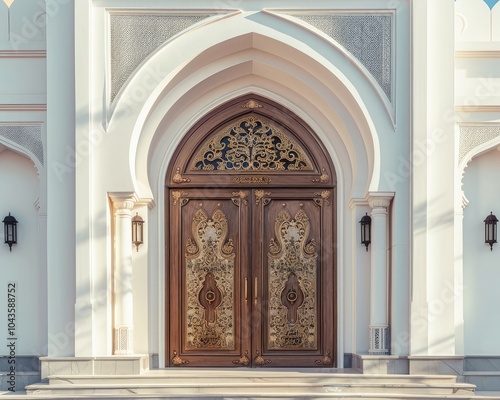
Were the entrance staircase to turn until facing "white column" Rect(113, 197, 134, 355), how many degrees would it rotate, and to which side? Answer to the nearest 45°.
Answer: approximately 135° to its right

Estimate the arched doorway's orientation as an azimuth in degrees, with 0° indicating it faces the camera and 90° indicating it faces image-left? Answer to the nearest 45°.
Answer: approximately 0°

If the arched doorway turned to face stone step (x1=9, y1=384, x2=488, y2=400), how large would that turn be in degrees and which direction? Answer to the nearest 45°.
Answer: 0° — it already faces it

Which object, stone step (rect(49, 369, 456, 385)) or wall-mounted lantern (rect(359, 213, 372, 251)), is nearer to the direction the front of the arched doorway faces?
the stone step

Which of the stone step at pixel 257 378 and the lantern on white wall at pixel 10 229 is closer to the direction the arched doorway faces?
the stone step

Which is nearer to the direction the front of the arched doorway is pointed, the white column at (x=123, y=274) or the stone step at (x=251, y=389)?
the stone step

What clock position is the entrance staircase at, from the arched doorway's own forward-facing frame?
The entrance staircase is roughly at 12 o'clock from the arched doorway.

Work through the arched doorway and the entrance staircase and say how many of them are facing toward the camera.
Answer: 2

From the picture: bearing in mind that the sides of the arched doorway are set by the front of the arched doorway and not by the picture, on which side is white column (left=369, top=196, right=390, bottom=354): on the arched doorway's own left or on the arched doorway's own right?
on the arched doorway's own left

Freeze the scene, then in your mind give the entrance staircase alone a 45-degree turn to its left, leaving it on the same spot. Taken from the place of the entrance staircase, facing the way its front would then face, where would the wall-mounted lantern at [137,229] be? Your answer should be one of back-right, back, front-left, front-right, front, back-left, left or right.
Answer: back

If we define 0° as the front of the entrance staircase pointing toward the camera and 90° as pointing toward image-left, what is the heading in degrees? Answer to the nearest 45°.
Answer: approximately 0°

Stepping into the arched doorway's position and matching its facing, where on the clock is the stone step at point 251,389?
The stone step is roughly at 12 o'clock from the arched doorway.

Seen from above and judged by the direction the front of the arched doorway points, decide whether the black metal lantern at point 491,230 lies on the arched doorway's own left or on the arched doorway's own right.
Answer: on the arched doorway's own left

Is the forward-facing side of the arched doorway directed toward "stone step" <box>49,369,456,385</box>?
yes
